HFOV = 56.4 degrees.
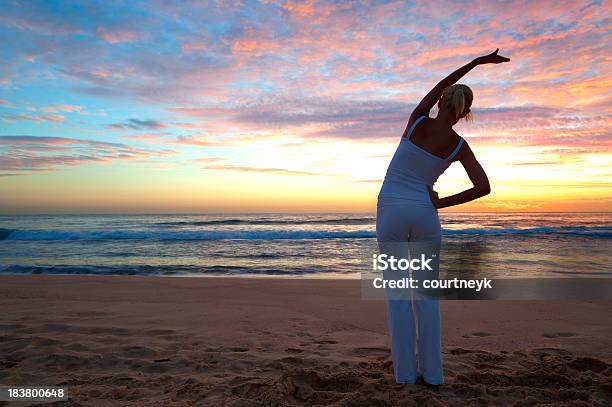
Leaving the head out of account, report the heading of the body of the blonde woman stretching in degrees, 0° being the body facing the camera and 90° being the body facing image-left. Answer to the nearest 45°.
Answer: approximately 180°
